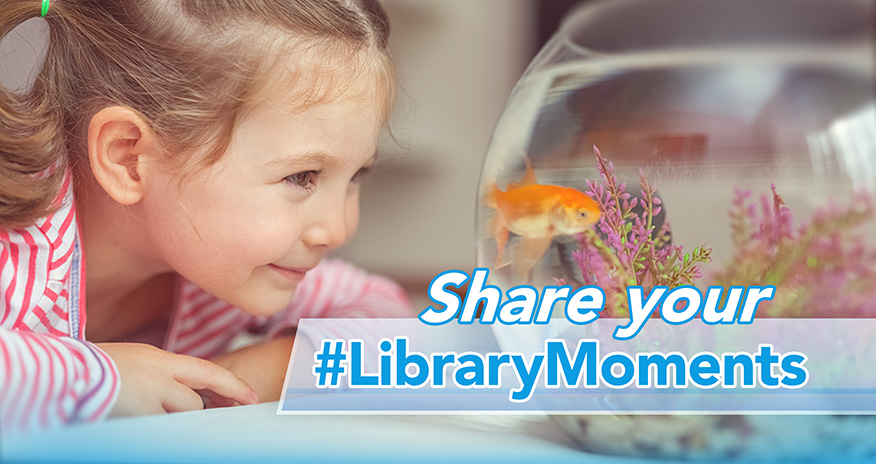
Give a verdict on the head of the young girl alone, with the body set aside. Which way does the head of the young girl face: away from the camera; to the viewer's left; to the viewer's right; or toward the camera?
to the viewer's right

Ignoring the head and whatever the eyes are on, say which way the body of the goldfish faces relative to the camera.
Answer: to the viewer's right
